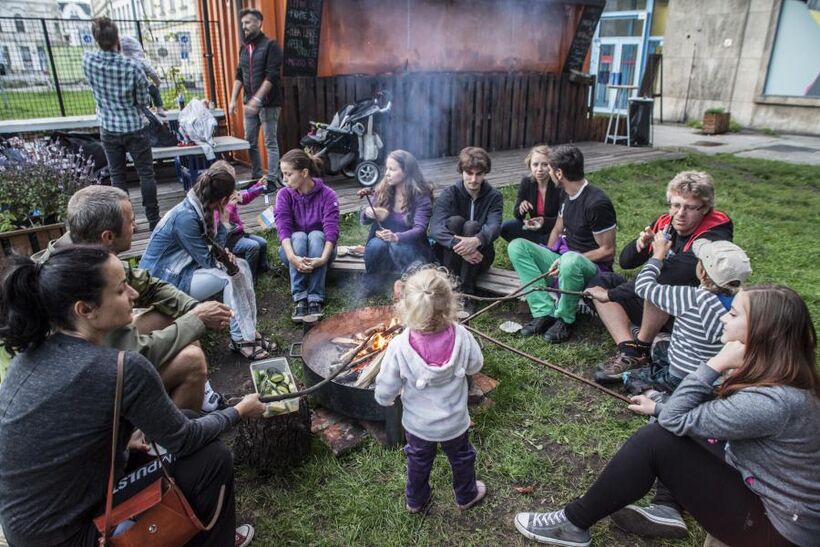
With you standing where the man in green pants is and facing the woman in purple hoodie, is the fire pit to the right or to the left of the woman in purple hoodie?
left

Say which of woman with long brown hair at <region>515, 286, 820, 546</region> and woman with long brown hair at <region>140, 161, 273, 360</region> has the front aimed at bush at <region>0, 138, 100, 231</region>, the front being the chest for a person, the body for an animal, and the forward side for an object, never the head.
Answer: woman with long brown hair at <region>515, 286, 820, 546</region>

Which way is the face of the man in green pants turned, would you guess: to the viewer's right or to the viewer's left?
to the viewer's left

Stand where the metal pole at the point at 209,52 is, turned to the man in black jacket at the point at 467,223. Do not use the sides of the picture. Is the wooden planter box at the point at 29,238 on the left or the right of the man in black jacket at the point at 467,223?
right

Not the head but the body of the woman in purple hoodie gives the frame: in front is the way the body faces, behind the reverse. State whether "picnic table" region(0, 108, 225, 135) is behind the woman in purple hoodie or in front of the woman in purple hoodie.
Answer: behind

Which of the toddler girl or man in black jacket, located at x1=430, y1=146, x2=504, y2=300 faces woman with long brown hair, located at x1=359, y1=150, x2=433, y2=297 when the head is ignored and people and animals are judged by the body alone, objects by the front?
the toddler girl

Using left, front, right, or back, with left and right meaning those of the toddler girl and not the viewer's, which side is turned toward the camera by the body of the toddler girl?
back

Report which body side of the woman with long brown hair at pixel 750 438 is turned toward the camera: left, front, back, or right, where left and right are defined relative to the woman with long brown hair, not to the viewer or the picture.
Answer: left

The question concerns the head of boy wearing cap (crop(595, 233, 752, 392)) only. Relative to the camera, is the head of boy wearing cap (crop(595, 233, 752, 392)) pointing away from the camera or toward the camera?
away from the camera

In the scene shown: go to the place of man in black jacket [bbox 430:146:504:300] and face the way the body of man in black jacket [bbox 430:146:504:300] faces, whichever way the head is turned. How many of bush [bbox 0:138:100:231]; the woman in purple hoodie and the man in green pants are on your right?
2

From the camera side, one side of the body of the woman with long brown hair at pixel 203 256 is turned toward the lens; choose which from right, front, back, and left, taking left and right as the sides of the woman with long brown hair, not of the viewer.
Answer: right

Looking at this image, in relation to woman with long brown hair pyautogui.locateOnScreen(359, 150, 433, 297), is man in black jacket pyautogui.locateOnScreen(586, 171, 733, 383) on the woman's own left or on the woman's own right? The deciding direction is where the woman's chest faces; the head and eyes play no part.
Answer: on the woman's own left

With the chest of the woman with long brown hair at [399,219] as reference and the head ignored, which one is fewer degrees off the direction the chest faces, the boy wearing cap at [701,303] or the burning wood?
the burning wood
